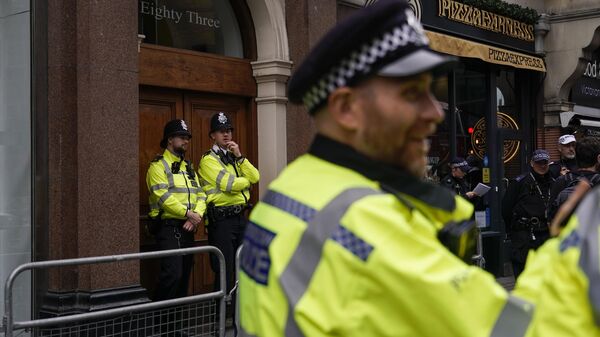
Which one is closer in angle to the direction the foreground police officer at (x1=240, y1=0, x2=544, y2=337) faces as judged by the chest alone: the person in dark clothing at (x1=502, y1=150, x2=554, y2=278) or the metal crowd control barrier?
the person in dark clothing

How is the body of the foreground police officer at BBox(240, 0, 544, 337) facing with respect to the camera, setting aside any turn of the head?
to the viewer's right

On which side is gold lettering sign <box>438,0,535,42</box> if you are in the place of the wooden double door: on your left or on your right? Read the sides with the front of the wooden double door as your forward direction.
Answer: on your left

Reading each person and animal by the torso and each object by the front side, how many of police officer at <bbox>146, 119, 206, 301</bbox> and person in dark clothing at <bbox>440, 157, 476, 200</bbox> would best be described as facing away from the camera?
0

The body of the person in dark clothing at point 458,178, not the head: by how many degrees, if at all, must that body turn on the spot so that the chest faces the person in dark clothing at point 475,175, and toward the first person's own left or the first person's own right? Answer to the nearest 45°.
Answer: approximately 135° to the first person's own left

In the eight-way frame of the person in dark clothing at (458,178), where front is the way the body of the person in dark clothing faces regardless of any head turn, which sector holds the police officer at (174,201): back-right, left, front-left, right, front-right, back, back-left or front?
right

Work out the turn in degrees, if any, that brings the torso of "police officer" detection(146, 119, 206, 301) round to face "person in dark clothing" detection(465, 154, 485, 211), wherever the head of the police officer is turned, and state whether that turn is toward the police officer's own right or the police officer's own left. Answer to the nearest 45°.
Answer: approximately 90° to the police officer's own left

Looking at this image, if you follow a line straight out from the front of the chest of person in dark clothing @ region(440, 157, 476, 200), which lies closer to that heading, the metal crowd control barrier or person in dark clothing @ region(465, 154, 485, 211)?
the metal crowd control barrier

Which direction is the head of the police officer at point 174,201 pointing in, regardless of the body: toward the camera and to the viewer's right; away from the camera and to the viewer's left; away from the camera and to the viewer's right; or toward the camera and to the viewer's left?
toward the camera and to the viewer's right

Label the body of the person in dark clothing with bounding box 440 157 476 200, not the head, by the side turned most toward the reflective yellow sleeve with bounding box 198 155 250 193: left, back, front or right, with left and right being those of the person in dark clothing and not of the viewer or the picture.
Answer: right

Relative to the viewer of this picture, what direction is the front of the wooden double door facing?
facing the viewer and to the right of the viewer
